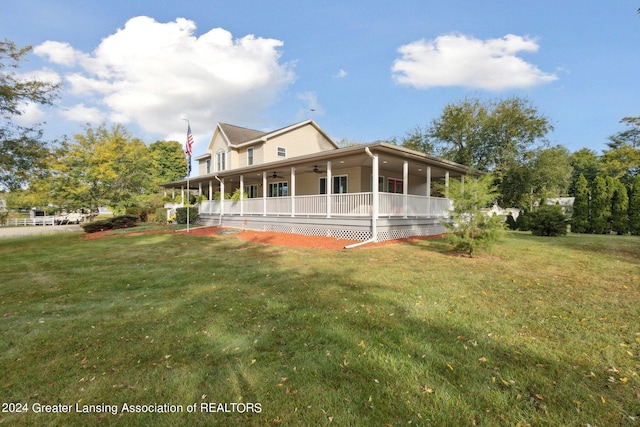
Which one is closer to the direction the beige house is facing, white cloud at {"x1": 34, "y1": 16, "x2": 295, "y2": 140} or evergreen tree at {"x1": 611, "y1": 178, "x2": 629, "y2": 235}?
the white cloud

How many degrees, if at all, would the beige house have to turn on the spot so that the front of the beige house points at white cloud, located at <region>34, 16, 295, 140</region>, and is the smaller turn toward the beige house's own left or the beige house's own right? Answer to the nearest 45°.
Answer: approximately 90° to the beige house's own right

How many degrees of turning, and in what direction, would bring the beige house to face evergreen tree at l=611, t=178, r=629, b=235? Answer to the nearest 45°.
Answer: approximately 135° to its left

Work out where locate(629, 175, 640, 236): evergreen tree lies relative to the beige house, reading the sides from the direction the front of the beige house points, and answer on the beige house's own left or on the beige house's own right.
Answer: on the beige house's own left

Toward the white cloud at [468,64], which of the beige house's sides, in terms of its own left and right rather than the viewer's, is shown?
back

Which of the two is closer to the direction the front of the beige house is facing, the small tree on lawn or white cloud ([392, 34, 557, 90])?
the small tree on lawn

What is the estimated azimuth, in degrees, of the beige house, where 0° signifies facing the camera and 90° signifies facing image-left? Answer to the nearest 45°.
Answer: approximately 45°

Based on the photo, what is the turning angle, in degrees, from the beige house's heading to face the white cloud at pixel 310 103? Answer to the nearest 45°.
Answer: approximately 135° to its right

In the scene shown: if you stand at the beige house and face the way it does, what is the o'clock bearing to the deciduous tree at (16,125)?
The deciduous tree is roughly at 1 o'clock from the beige house.

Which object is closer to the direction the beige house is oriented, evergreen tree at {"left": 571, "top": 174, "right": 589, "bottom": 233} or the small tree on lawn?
the small tree on lawn
